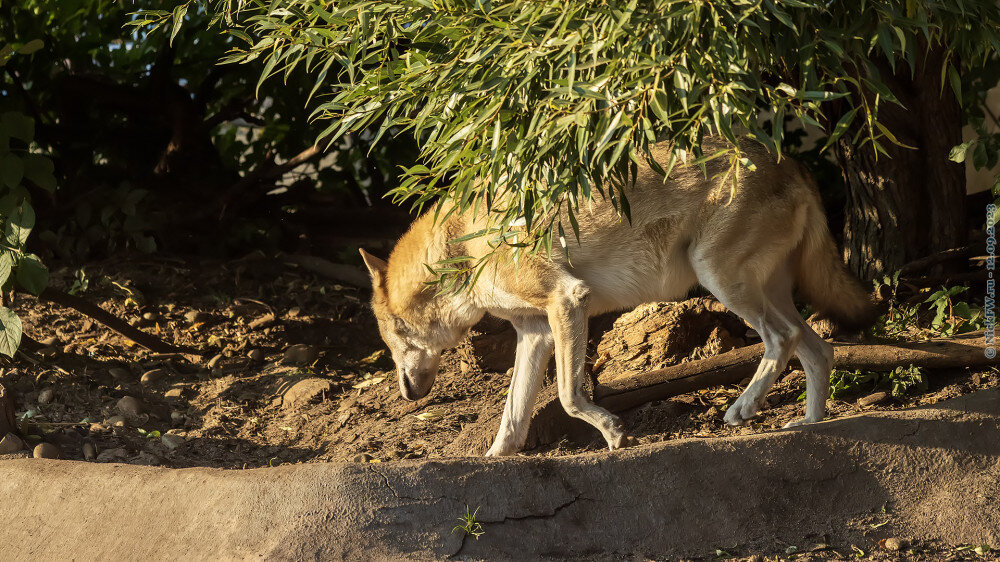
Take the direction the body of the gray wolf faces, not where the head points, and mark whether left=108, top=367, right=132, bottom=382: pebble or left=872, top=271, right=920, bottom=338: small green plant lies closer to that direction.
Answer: the pebble

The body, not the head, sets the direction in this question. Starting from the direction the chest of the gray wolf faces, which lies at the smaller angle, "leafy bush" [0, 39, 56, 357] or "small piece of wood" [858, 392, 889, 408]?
the leafy bush

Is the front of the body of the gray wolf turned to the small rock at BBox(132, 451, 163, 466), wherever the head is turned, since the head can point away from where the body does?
yes

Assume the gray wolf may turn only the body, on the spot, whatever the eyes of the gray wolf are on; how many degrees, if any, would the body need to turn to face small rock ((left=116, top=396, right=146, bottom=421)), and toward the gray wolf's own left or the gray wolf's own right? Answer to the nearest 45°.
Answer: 0° — it already faces it

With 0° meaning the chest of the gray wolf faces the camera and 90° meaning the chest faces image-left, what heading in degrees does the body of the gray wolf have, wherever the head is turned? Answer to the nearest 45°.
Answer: approximately 90°

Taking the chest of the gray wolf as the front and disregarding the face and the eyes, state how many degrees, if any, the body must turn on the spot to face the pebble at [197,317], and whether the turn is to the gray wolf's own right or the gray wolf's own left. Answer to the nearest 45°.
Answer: approximately 45° to the gray wolf's own right

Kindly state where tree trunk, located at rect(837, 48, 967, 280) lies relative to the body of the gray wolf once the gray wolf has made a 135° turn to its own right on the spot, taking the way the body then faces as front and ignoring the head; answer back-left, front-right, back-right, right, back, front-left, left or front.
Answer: front

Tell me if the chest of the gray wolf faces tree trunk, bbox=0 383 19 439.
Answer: yes

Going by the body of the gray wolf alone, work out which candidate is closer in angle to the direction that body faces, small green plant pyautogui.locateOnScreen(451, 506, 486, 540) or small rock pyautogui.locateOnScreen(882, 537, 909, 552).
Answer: the small green plant
